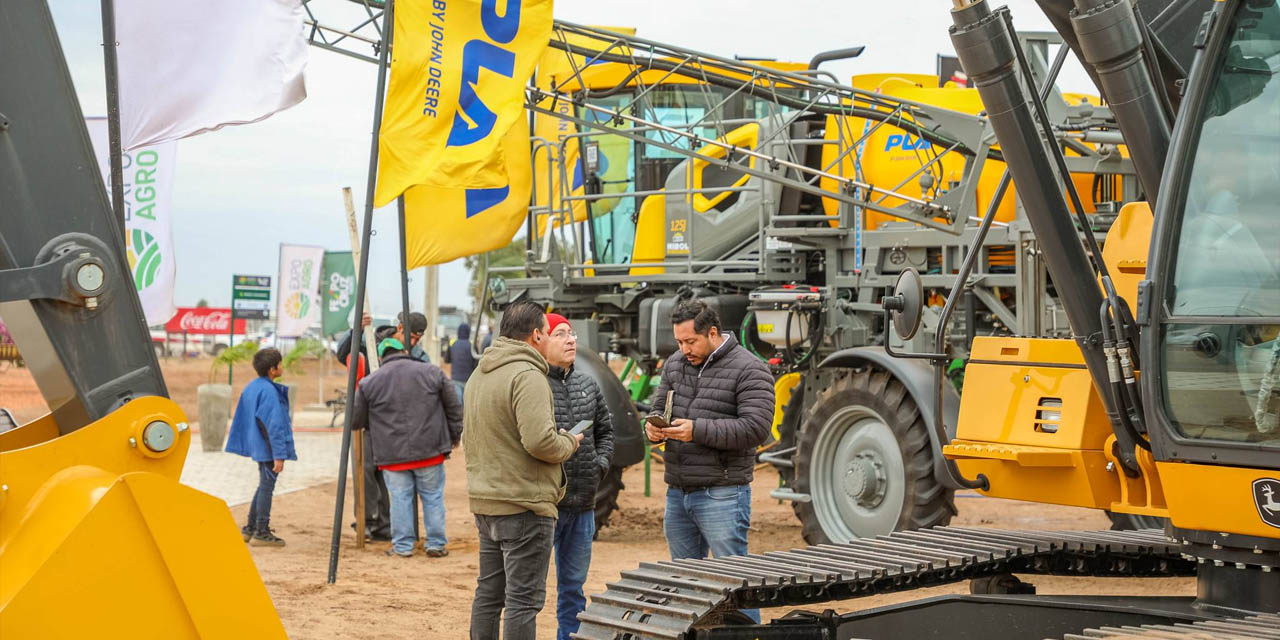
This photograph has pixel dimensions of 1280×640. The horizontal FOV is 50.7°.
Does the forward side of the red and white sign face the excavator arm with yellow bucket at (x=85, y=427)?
yes

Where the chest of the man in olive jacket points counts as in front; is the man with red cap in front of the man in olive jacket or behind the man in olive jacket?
in front

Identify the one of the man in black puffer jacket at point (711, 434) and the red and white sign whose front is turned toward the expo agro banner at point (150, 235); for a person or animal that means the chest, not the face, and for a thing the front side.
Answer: the red and white sign

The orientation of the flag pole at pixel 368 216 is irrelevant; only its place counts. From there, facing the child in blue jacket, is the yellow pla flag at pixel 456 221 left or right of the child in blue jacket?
right

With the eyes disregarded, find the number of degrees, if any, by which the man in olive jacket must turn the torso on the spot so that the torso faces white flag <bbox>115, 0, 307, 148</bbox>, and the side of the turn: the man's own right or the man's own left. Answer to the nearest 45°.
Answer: approximately 90° to the man's own left

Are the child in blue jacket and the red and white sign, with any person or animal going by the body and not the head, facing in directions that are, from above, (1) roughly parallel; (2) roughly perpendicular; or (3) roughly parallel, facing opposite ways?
roughly perpendicular

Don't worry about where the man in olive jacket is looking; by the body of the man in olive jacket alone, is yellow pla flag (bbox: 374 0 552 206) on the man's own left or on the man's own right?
on the man's own left

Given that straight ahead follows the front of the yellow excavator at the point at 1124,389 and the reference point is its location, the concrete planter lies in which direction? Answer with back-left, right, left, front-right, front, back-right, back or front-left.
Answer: right

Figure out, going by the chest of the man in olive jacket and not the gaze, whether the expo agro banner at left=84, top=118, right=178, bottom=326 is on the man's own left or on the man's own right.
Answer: on the man's own left

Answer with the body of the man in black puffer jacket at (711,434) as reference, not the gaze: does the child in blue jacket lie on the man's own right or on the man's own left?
on the man's own right
